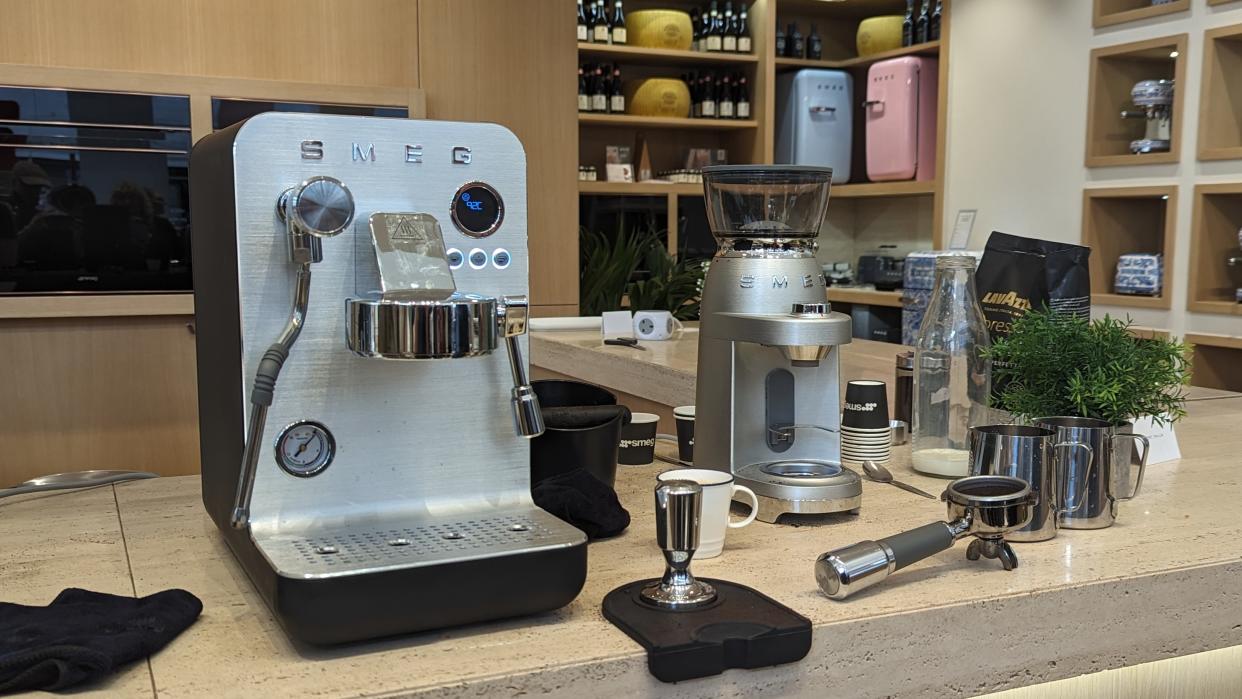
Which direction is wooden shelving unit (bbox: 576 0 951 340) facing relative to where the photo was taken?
toward the camera

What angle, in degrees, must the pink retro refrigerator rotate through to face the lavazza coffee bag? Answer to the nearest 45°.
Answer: approximately 45° to its left

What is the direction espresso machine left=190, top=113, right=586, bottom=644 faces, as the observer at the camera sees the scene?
facing the viewer and to the right of the viewer

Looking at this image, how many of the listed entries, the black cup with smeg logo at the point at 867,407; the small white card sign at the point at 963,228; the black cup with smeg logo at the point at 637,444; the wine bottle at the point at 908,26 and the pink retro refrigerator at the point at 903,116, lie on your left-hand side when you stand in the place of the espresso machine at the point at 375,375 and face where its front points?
5

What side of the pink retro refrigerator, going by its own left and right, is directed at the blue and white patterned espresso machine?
left

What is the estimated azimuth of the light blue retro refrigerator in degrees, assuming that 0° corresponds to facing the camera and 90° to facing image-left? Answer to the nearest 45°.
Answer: approximately 315°

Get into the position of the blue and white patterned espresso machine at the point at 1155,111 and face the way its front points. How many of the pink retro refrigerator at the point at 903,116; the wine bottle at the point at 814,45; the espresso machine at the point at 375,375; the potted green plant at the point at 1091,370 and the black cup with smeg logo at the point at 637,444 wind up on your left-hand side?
3

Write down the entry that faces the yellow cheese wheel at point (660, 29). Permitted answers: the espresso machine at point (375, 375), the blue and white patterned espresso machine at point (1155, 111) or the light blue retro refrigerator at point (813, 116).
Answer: the blue and white patterned espresso machine

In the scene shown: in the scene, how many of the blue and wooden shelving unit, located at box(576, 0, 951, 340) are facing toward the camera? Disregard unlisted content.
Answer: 1

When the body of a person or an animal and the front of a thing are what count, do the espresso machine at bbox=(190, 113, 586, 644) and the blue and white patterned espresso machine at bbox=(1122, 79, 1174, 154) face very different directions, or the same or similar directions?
very different directions

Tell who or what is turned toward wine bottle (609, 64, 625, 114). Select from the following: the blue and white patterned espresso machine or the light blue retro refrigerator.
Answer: the blue and white patterned espresso machine

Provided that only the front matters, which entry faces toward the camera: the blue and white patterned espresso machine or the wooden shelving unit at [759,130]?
the wooden shelving unit

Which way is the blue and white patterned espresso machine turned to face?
to the viewer's left

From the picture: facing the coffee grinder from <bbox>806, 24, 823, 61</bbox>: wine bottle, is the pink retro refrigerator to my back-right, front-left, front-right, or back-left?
front-left

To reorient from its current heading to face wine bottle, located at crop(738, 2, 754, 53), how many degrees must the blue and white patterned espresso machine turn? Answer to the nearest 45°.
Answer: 0° — it already faces it

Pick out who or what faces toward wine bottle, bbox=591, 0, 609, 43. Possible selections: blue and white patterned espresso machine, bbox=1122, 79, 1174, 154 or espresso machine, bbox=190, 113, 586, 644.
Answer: the blue and white patterned espresso machine

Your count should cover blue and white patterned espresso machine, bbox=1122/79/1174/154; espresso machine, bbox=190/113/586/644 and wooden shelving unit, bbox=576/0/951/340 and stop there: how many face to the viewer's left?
1

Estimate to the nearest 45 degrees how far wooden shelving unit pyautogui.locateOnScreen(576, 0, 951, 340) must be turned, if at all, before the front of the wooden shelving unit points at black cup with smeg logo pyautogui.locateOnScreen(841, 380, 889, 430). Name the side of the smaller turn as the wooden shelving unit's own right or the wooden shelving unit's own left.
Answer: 0° — it already faces it

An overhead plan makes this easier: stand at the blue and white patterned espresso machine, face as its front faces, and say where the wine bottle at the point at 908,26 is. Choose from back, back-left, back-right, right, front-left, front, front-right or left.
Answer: front-right

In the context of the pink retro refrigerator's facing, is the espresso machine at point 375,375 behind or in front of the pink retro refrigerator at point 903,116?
in front

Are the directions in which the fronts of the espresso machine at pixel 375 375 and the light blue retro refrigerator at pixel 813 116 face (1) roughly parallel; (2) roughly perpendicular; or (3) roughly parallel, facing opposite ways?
roughly parallel

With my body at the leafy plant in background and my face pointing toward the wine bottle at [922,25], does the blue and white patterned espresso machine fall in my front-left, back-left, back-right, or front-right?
front-right
